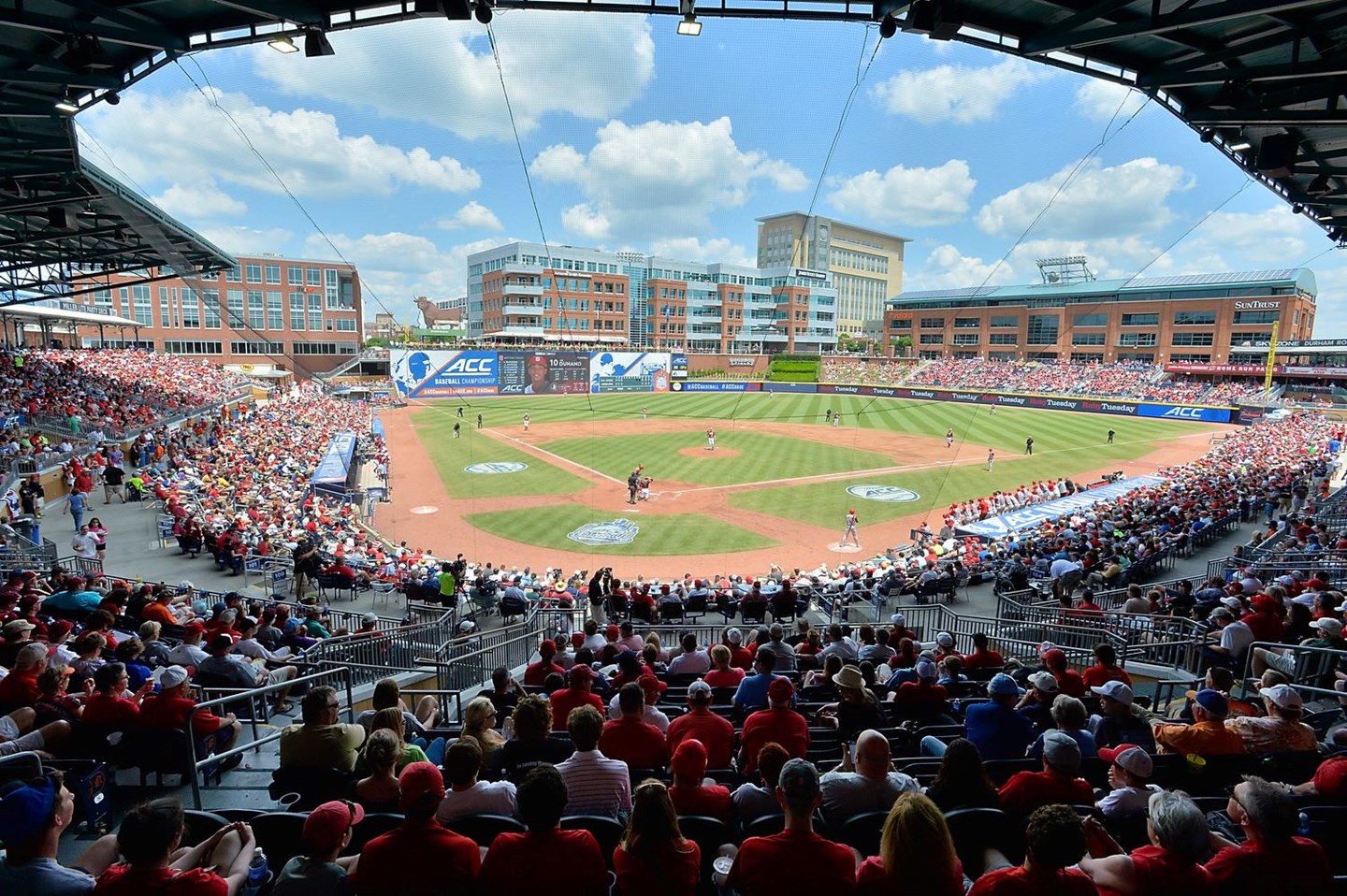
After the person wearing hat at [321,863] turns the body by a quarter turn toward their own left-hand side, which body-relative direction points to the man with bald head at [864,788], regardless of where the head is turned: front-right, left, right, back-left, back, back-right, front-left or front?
back-right

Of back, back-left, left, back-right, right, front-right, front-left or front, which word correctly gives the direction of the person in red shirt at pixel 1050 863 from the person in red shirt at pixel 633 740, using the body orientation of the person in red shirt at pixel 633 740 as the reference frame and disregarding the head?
back-right

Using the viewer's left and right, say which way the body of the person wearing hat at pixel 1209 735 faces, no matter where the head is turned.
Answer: facing away from the viewer and to the left of the viewer

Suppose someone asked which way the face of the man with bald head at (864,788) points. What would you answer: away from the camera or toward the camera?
away from the camera

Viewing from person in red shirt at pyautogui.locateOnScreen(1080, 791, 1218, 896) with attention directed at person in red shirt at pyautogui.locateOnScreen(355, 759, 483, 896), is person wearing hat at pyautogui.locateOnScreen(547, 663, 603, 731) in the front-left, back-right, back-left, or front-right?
front-right

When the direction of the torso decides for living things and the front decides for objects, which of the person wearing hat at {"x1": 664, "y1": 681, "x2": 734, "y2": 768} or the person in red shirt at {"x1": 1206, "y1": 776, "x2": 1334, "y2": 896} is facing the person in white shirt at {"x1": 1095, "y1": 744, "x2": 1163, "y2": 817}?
the person in red shirt

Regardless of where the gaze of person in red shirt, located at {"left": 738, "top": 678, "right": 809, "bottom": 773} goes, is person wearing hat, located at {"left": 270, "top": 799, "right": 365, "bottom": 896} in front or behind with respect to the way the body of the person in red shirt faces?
behind

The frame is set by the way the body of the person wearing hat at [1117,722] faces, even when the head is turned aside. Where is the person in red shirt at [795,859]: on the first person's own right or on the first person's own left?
on the first person's own left

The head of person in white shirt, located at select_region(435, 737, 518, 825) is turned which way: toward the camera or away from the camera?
away from the camera

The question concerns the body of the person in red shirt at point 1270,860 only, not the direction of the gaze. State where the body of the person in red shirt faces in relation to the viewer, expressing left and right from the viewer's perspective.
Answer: facing away from the viewer and to the left of the viewer

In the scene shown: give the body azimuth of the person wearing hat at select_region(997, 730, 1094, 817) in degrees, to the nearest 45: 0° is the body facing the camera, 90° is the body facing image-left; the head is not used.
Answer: approximately 180°

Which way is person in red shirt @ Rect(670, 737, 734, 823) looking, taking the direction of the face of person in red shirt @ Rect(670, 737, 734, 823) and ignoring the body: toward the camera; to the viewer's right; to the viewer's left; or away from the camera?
away from the camera

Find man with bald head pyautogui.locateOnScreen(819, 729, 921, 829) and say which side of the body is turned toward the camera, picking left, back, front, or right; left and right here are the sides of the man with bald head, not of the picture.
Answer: back

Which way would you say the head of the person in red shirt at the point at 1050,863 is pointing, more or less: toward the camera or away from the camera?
away from the camera
